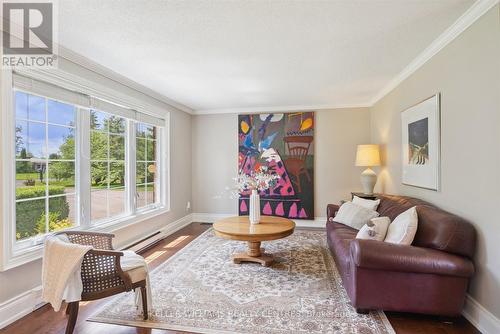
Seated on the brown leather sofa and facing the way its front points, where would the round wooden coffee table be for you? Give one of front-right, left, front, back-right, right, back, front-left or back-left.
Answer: front

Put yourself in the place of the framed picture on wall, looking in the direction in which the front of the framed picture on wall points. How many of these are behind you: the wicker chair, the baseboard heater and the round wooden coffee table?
0

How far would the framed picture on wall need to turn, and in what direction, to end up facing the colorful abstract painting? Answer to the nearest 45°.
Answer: approximately 90° to its right

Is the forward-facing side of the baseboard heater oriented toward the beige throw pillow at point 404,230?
yes

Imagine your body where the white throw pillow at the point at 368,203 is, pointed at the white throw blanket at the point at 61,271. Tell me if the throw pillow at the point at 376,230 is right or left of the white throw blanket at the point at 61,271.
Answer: left

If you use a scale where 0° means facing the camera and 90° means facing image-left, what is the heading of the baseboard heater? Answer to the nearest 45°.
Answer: approximately 315°

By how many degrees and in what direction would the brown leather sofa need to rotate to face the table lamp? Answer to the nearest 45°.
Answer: approximately 90° to its right

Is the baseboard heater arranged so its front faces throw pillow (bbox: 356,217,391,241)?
yes

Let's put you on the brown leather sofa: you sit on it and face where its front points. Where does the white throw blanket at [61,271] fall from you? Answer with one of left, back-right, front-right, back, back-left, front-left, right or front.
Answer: front-left

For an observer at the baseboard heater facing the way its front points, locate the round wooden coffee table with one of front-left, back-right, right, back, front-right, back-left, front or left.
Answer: front

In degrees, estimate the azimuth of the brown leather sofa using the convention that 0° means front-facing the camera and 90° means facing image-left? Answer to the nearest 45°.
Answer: approximately 90°

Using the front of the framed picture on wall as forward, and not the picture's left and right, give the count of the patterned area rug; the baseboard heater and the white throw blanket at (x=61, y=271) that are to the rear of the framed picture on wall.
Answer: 0

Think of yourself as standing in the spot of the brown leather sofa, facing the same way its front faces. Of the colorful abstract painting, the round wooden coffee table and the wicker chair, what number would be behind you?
0

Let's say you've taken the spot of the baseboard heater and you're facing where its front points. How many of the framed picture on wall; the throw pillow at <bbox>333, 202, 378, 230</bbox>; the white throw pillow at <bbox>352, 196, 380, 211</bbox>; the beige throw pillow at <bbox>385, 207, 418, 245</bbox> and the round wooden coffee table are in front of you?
5

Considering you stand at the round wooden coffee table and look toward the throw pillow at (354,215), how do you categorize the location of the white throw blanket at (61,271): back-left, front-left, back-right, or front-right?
back-right

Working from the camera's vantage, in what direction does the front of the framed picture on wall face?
facing the viewer and to the left of the viewer

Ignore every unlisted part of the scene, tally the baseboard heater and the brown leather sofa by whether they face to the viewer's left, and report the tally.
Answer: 1
